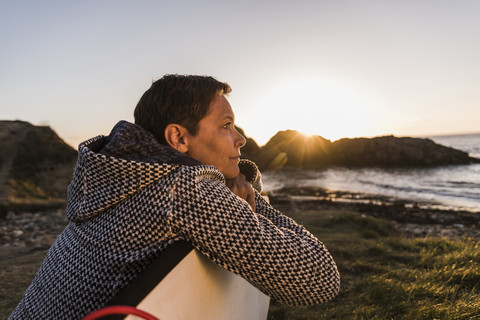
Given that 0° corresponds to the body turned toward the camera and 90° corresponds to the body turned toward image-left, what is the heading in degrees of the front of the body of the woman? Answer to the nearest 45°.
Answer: approximately 270°

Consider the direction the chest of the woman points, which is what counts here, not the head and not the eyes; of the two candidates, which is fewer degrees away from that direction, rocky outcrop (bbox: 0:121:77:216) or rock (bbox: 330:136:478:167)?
the rock

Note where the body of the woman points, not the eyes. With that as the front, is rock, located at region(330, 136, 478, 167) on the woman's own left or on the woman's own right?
on the woman's own left

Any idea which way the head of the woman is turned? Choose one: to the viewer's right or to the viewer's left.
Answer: to the viewer's right
